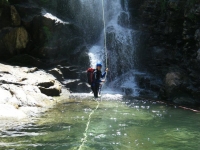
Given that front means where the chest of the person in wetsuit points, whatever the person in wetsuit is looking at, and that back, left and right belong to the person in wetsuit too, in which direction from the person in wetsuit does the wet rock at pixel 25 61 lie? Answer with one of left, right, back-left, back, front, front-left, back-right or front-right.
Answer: back

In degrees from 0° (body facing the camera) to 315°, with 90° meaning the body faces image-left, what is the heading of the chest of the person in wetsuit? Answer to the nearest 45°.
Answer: approximately 315°

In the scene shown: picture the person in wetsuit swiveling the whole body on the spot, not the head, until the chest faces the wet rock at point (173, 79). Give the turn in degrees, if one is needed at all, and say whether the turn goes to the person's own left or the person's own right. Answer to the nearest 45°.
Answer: approximately 90° to the person's own left

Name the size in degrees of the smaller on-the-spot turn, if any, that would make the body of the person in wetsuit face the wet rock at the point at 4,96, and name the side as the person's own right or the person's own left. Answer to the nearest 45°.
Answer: approximately 90° to the person's own right

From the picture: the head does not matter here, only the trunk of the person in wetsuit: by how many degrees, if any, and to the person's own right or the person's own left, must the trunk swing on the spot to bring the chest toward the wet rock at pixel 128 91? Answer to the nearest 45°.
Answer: approximately 90° to the person's own left

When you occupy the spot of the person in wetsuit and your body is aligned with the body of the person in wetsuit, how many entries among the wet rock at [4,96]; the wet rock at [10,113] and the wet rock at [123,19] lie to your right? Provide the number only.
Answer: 2

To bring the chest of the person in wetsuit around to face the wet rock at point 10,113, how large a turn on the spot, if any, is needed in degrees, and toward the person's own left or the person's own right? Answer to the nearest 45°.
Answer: approximately 90° to the person's own right

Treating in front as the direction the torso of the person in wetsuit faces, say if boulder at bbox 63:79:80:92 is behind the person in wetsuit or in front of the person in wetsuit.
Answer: behind
